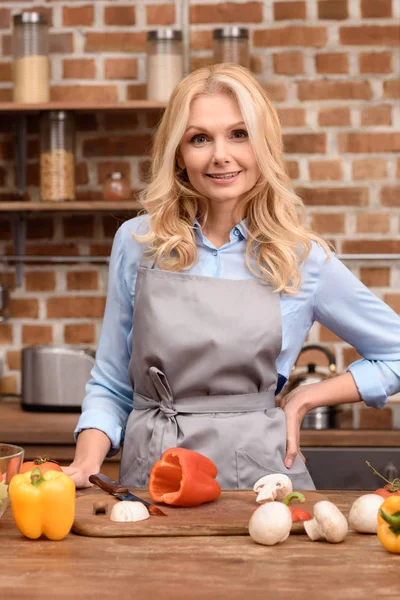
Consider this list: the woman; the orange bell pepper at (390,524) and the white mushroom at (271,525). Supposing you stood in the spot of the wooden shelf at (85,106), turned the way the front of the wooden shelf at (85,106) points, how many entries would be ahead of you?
3

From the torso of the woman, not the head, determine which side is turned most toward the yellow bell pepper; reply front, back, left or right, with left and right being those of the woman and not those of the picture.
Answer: front

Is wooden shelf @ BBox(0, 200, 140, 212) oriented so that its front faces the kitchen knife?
yes

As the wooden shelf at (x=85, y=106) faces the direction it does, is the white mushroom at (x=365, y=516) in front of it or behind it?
in front

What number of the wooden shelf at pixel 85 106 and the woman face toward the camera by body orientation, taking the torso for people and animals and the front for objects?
2

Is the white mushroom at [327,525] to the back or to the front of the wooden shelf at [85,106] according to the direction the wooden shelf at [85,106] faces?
to the front

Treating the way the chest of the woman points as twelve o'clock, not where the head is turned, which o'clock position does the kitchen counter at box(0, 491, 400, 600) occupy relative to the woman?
The kitchen counter is roughly at 12 o'clock from the woman.

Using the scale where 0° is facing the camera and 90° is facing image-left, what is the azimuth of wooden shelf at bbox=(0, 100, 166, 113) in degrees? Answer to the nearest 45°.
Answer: approximately 0°

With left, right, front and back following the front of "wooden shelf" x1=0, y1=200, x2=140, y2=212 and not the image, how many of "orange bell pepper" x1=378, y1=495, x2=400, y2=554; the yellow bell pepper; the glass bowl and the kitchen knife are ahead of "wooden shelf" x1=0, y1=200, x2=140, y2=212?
4
